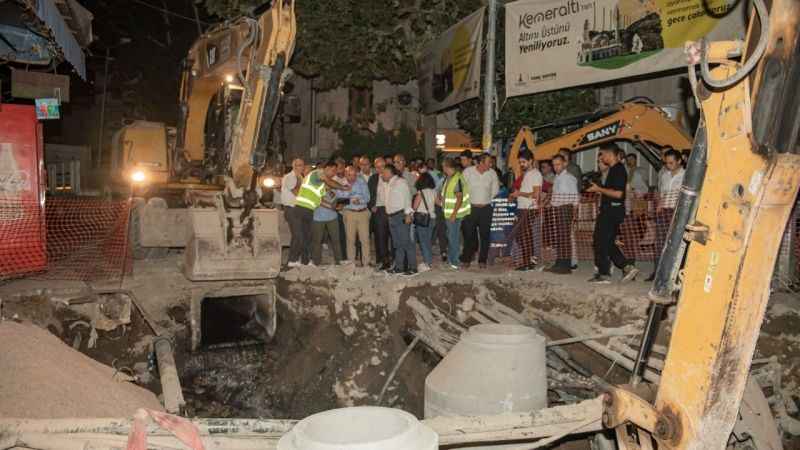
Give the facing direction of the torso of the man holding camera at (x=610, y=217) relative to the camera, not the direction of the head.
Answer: to the viewer's left

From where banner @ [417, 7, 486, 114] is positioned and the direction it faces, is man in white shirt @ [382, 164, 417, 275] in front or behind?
in front

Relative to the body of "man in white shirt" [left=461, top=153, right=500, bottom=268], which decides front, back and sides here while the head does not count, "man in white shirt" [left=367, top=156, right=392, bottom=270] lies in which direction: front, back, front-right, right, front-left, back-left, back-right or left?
right

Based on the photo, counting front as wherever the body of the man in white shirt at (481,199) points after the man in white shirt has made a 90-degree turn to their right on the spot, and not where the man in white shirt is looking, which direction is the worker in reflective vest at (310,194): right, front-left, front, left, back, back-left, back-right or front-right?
front

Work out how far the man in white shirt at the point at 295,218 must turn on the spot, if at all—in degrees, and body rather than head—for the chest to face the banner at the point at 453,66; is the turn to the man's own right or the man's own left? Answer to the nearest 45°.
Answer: approximately 90° to the man's own left

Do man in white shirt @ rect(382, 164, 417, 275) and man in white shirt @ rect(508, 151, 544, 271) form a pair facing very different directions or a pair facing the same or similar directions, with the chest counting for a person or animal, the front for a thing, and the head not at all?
same or similar directions

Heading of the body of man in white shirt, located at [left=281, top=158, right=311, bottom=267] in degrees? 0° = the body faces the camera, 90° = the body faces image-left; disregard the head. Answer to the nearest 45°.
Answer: approximately 315°

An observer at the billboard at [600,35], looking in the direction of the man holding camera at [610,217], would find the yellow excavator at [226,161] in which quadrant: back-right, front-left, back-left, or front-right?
front-right

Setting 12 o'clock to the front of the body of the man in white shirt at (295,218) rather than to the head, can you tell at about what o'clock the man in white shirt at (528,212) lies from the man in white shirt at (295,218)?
the man in white shirt at (528,212) is roughly at 11 o'clock from the man in white shirt at (295,218).

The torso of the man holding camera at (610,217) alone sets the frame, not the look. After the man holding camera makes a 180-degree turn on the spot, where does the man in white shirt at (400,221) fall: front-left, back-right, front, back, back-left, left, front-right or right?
back

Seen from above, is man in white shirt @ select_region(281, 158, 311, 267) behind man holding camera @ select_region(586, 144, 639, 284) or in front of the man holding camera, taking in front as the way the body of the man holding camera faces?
in front

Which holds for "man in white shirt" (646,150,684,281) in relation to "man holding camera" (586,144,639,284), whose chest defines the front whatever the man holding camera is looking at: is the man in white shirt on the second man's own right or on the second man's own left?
on the second man's own right

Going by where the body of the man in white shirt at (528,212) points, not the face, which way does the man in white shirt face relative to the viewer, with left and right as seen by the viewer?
facing the viewer and to the left of the viewer

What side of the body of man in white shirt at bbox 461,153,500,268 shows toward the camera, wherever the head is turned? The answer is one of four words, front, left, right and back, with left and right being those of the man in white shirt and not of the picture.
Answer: front

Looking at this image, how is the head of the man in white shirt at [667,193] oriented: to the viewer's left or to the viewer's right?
to the viewer's left

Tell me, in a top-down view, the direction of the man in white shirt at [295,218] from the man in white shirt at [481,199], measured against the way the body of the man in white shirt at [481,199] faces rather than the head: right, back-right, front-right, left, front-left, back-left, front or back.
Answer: right

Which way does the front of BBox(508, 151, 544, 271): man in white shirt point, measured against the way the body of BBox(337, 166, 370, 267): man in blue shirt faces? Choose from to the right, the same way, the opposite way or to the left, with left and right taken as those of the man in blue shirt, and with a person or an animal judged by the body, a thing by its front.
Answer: the same way

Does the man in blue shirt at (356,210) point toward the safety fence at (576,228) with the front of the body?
no
